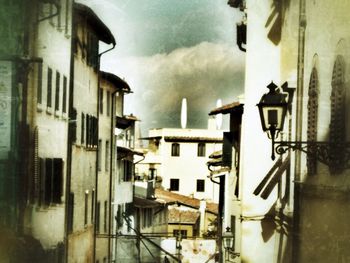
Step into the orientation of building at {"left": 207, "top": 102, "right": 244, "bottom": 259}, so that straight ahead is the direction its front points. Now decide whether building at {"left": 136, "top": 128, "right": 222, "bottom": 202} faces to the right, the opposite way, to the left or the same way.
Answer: to the left

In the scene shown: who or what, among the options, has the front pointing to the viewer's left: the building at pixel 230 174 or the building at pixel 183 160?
the building at pixel 230 174

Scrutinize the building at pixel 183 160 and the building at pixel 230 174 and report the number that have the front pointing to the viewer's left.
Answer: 1

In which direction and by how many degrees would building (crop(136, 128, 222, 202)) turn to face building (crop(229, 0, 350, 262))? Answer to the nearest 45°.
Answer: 0° — it already faces it

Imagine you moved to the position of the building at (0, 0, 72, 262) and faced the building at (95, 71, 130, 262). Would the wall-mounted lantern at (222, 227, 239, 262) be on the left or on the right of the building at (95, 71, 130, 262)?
right

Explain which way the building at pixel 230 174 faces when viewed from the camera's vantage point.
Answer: facing to the left of the viewer

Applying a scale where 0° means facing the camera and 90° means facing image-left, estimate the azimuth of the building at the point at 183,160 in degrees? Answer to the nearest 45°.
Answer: approximately 0°

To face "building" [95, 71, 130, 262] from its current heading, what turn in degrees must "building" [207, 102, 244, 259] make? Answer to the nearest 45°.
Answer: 0° — it already faces it

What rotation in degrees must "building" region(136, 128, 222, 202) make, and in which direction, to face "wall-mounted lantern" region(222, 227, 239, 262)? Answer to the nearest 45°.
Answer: approximately 45° to its left

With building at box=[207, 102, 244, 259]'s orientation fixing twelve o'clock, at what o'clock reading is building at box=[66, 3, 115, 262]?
building at box=[66, 3, 115, 262] is roughly at 11 o'clock from building at box=[207, 102, 244, 259].

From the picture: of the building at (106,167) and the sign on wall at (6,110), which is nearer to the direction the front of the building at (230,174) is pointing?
the building
